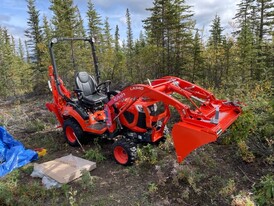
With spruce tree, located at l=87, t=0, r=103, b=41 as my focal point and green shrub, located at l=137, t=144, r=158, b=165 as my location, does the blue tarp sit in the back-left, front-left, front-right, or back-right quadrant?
front-left

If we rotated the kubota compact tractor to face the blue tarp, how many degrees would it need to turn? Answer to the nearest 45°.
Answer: approximately 135° to its right

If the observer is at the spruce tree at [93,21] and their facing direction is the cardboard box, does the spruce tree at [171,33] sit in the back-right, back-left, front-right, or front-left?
front-left

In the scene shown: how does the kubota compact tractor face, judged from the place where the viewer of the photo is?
facing the viewer and to the right of the viewer

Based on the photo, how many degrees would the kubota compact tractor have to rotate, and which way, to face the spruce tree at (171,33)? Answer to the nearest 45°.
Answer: approximately 135° to its left

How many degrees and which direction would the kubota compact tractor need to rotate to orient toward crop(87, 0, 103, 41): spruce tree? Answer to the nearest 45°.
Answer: approximately 135° to its left
